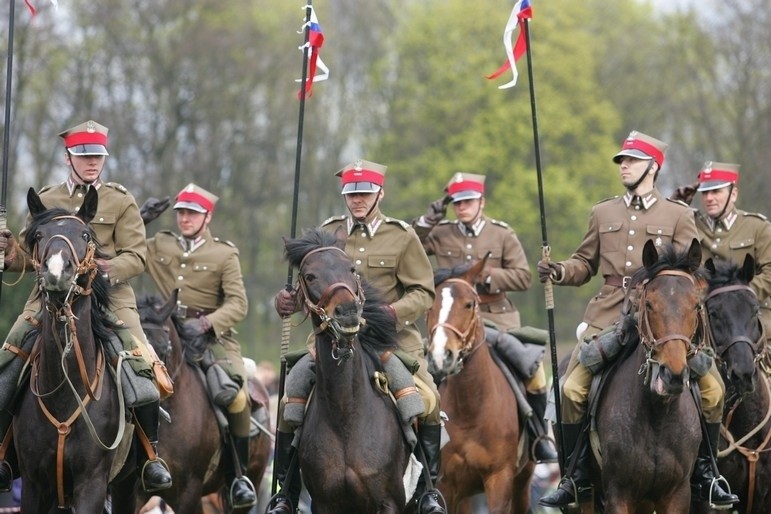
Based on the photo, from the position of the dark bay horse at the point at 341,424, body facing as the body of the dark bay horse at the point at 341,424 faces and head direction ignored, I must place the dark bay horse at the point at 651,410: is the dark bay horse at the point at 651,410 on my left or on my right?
on my left

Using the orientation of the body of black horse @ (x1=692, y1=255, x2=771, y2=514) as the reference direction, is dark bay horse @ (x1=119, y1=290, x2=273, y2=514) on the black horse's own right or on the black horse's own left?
on the black horse's own right

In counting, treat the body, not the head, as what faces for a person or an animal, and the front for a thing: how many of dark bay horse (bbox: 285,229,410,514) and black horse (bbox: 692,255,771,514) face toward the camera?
2
